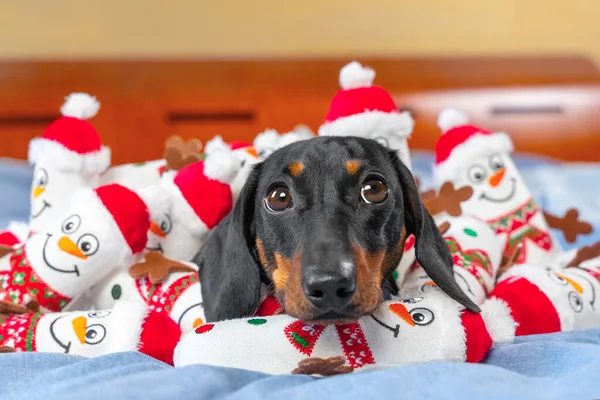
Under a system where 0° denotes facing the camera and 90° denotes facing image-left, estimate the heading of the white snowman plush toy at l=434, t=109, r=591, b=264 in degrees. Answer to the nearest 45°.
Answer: approximately 0°

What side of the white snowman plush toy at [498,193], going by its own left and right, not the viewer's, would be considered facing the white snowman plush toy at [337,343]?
front
